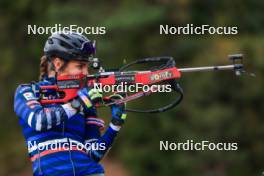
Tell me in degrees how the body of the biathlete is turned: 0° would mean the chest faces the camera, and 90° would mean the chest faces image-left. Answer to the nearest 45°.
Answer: approximately 315°
